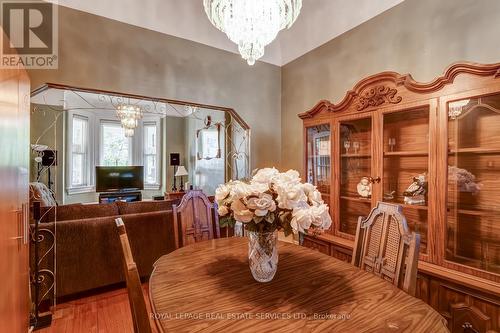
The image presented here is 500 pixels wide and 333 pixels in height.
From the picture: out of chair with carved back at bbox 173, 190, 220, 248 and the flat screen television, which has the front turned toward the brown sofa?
the flat screen television

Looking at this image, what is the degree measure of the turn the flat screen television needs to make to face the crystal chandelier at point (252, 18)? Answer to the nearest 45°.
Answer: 0° — it already faces it

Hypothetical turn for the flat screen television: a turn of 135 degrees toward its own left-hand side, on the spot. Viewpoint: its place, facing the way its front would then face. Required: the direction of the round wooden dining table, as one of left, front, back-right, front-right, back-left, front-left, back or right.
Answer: back-right

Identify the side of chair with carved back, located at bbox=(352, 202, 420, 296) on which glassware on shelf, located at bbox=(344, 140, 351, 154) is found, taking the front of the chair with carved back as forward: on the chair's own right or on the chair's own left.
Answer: on the chair's own right

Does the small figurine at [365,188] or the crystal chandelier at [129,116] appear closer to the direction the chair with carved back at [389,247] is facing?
the crystal chandelier

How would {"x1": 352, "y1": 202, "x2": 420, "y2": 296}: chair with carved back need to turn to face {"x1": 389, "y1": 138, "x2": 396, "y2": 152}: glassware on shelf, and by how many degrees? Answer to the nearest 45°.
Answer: approximately 135° to its right

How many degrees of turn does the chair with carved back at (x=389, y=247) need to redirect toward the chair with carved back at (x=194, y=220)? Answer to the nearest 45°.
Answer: approximately 45° to its right

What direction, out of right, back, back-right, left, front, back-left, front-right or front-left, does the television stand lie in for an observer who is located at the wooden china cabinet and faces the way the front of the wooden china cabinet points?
front-right

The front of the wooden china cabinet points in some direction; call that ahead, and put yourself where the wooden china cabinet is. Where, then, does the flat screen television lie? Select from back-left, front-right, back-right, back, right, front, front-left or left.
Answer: front-right

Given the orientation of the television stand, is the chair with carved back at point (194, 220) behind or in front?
in front

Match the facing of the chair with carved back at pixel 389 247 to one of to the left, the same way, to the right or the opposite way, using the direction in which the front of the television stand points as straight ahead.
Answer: to the right

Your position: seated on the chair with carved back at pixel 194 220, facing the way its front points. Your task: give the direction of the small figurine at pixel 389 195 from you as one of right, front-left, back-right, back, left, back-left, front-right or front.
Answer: front-left

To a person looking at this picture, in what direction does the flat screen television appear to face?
facing the viewer

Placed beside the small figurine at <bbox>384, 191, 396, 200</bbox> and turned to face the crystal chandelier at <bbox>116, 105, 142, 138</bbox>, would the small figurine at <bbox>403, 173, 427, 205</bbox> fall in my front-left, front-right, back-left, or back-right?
back-left

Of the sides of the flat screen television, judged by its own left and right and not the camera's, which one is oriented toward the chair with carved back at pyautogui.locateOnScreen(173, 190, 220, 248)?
front

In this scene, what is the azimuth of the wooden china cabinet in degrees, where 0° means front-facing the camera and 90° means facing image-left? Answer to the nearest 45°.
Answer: approximately 45°
